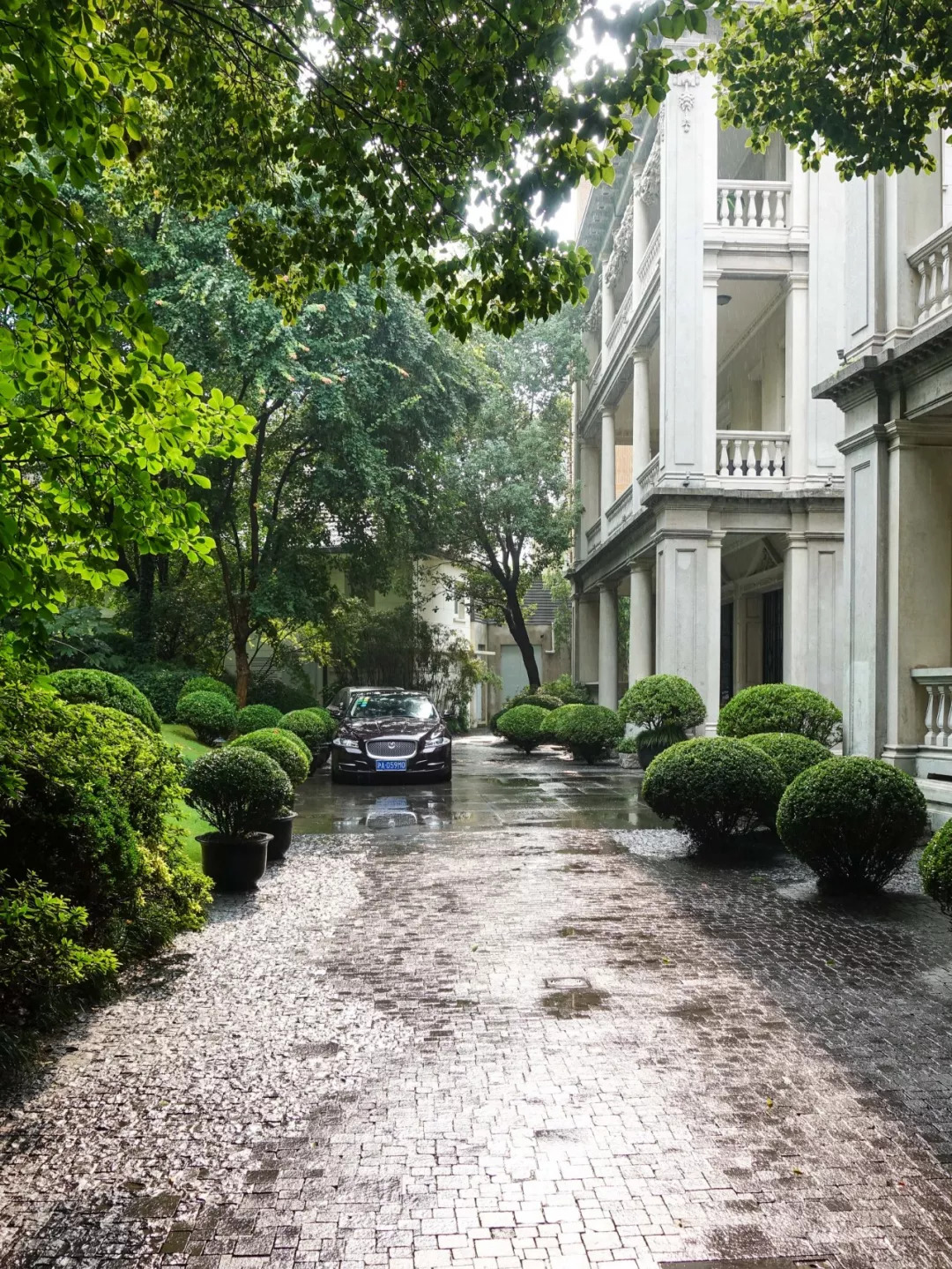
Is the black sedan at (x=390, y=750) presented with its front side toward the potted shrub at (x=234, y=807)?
yes

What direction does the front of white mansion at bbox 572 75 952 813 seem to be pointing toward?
to the viewer's left

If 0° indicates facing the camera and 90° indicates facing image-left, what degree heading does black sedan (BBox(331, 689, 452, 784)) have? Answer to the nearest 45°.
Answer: approximately 0°

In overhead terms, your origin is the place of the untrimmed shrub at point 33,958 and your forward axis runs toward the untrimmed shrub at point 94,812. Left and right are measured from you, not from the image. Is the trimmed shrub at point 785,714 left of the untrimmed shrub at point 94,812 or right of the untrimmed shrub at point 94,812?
right

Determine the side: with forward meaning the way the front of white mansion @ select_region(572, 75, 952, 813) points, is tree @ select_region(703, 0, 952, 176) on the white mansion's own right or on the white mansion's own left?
on the white mansion's own left

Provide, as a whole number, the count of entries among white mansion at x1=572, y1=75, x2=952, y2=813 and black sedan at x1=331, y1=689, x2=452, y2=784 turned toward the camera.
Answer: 1

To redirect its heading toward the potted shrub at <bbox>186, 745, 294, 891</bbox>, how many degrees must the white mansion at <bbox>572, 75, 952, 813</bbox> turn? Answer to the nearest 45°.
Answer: approximately 90° to its left

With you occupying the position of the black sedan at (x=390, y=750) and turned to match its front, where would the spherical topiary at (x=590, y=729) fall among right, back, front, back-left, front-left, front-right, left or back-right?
back-left

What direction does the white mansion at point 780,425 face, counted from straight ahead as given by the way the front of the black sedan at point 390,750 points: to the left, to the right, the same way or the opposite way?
to the right

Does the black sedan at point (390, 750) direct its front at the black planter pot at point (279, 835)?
yes

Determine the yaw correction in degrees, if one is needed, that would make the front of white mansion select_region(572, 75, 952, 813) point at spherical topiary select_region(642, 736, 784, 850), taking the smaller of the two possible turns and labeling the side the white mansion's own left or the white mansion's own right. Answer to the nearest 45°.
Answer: approximately 90° to the white mansion's own left

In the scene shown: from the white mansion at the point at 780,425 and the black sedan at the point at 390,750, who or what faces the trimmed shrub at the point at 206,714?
the white mansion

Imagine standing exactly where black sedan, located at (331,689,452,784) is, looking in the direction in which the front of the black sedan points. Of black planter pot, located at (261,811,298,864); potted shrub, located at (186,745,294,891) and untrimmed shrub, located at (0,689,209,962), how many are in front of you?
3
